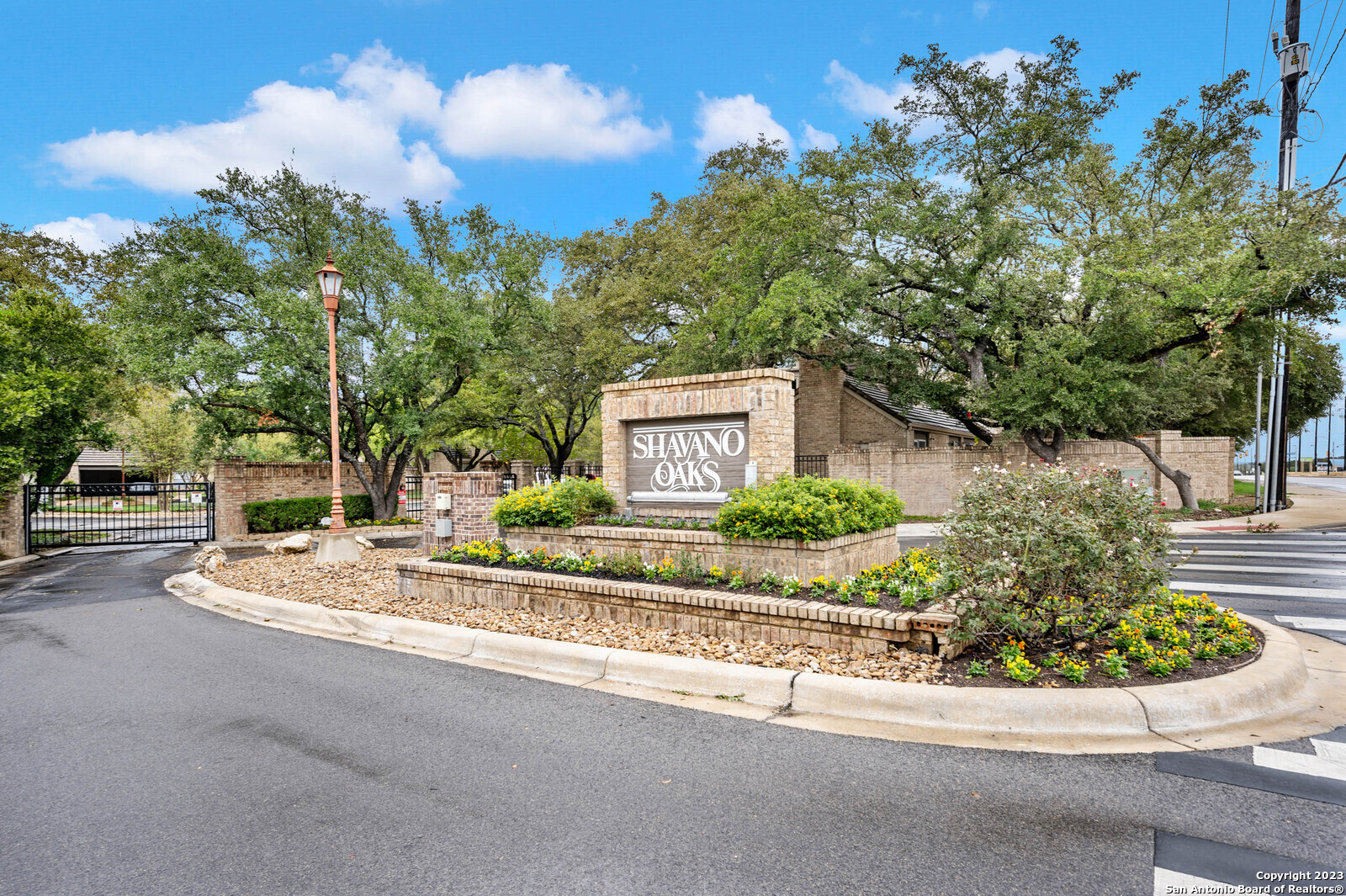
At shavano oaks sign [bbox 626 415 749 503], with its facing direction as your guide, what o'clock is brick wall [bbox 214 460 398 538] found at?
The brick wall is roughly at 3 o'clock from the shavano oaks sign.

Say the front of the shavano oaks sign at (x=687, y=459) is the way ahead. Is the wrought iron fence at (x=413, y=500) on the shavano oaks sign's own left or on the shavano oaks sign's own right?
on the shavano oaks sign's own right

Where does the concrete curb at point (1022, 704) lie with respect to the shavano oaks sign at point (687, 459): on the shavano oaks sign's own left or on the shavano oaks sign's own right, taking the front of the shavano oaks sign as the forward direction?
on the shavano oaks sign's own left

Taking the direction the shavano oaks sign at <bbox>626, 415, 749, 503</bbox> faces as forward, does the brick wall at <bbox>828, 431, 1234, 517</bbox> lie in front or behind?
behind

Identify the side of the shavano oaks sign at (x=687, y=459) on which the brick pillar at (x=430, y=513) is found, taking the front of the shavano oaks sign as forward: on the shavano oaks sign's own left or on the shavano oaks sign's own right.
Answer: on the shavano oaks sign's own right

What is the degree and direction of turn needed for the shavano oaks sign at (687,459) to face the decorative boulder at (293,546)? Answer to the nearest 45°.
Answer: approximately 90° to its right

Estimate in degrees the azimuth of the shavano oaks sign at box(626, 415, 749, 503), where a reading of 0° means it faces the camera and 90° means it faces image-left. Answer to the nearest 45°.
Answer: approximately 45°

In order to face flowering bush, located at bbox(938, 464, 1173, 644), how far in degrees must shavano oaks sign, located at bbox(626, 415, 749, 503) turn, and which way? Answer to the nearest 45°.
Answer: approximately 90° to its left

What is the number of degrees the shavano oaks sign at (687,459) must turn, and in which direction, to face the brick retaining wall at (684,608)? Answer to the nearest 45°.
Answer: approximately 45° to its left

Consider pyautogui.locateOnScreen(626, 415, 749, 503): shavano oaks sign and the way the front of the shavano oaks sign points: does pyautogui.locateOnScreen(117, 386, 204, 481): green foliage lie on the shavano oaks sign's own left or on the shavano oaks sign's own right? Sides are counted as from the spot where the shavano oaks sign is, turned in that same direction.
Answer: on the shavano oaks sign's own right
